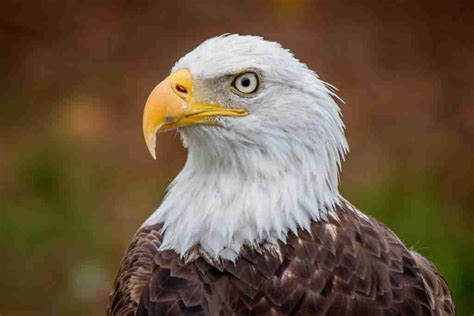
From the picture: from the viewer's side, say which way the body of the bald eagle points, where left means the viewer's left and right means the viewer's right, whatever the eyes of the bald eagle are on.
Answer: facing the viewer and to the left of the viewer
